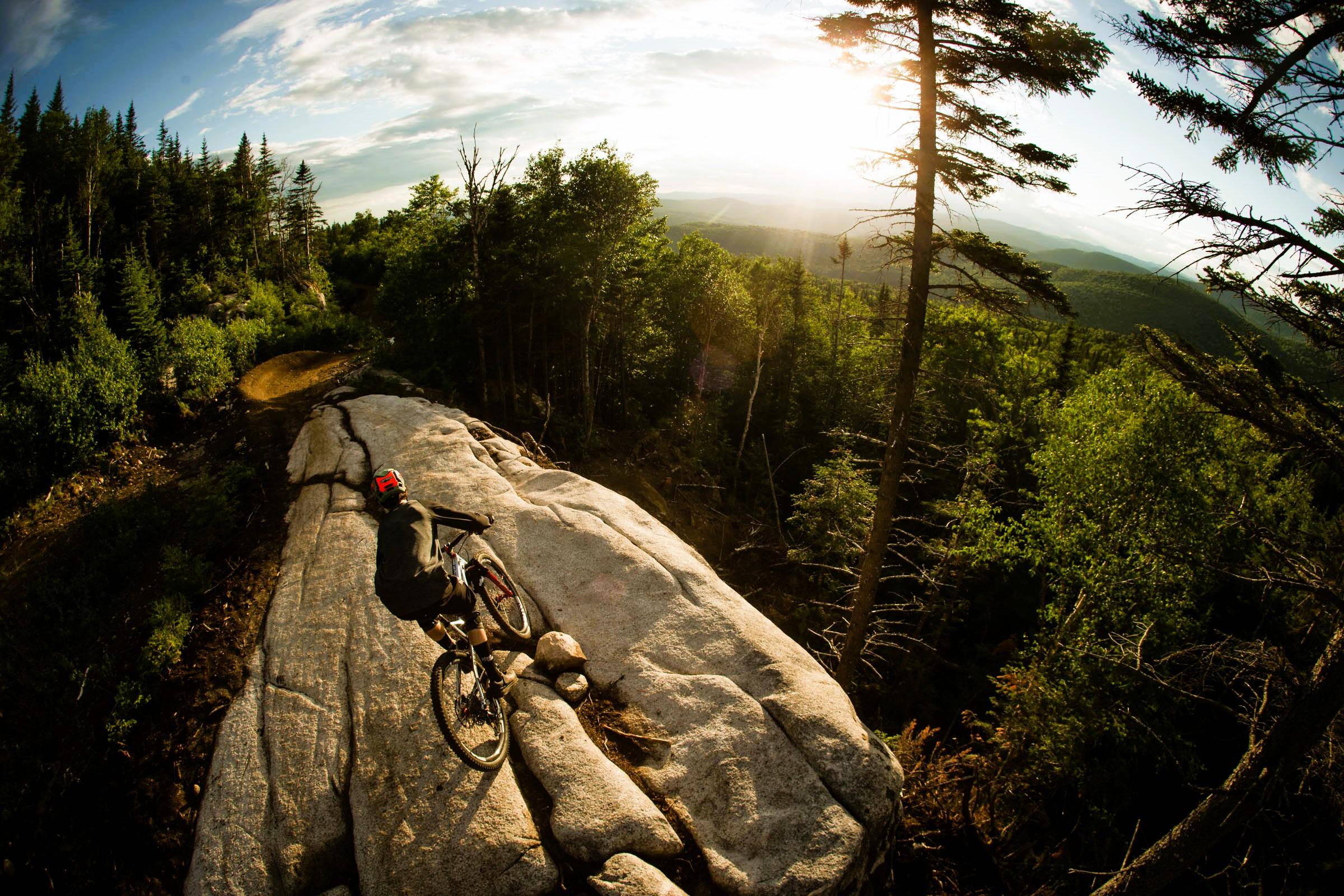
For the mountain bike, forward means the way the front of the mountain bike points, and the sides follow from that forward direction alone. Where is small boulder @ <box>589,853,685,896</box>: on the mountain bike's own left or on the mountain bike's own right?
on the mountain bike's own right

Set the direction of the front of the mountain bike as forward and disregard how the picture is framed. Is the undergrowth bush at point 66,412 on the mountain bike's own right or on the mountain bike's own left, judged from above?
on the mountain bike's own left

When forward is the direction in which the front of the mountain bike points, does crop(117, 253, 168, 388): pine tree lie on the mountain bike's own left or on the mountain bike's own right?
on the mountain bike's own left

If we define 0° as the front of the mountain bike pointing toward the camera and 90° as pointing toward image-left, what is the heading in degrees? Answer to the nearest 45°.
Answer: approximately 225°
